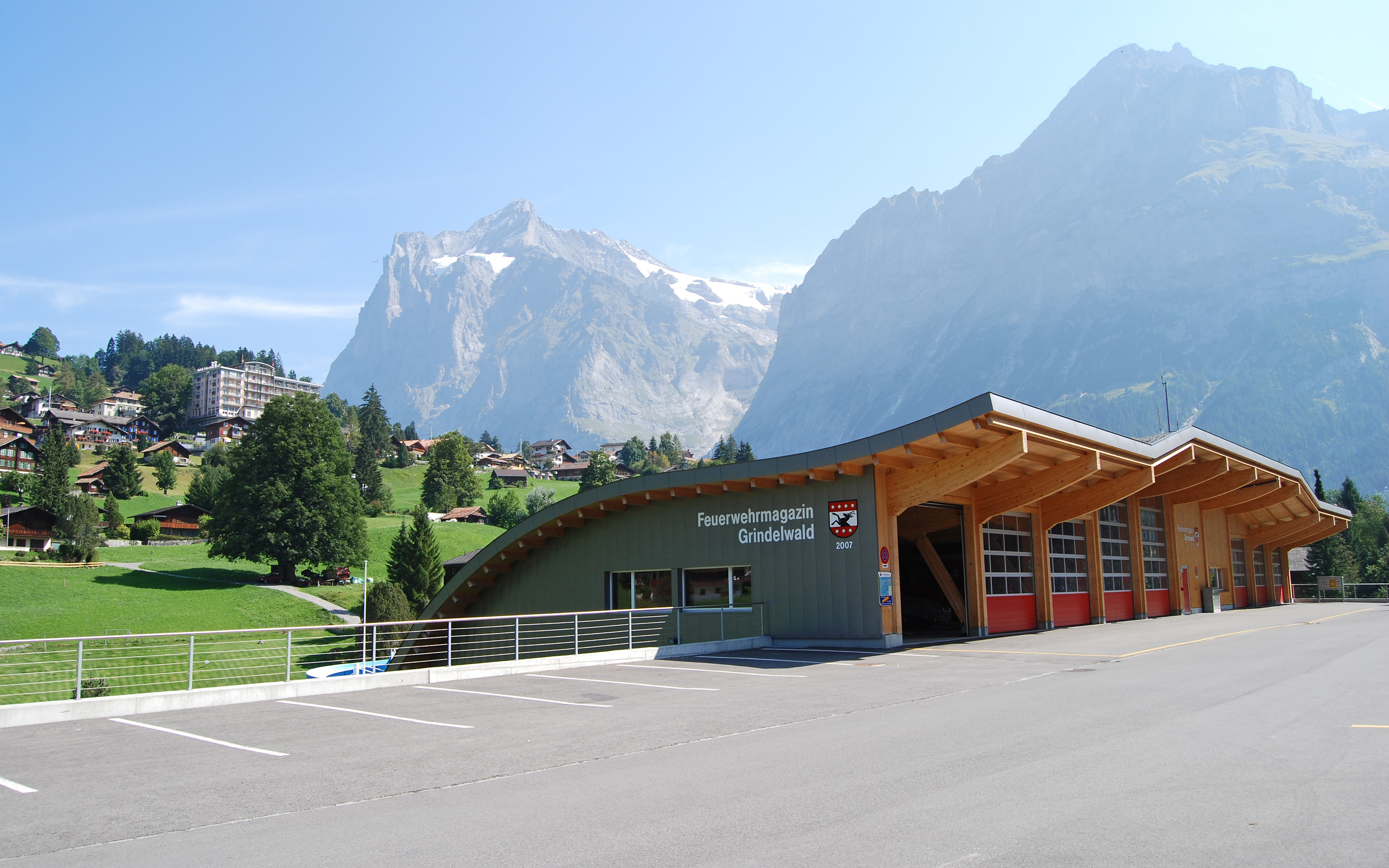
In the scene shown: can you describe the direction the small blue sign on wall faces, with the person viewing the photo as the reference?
facing the viewer

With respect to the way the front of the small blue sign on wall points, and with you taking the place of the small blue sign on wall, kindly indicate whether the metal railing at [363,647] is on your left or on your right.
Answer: on your right
